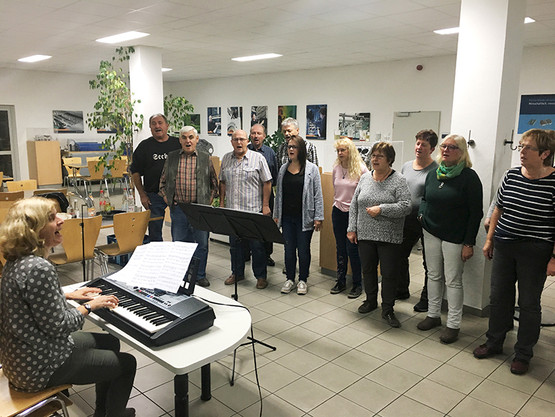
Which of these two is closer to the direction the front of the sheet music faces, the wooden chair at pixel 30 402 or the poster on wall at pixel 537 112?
the wooden chair

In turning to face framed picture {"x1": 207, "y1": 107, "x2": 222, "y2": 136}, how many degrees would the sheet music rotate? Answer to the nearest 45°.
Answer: approximately 135° to its right

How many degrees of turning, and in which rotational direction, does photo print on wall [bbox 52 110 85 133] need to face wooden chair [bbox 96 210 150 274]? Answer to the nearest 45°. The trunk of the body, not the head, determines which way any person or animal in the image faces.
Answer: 0° — it already faces it

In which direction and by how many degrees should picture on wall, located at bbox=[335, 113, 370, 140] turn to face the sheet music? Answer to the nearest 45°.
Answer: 0° — it already faces it

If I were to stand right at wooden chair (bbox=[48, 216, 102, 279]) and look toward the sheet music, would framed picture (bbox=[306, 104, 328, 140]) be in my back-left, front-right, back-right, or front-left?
back-left

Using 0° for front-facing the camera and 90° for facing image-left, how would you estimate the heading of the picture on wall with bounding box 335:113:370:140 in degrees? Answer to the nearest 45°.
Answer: approximately 0°

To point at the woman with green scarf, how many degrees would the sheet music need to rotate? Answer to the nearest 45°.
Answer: approximately 135° to its left

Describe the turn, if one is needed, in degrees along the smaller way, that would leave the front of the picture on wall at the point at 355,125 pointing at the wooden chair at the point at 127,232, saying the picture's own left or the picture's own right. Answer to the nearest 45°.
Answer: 0° — it already faces it

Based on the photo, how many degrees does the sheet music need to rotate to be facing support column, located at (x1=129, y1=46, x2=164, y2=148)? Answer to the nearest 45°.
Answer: approximately 135° to its right
